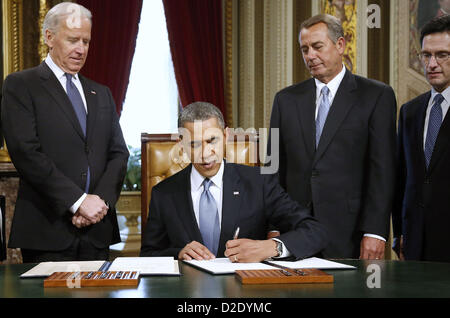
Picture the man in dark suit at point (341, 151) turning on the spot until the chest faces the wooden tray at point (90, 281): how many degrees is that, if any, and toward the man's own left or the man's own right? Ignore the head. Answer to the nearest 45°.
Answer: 0° — they already face it

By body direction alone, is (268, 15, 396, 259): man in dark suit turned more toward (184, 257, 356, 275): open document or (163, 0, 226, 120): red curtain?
the open document

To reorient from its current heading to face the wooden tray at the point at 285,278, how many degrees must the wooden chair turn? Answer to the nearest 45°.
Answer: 0° — it already faces it

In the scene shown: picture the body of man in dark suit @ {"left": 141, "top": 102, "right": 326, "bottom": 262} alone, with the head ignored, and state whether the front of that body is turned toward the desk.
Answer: yes

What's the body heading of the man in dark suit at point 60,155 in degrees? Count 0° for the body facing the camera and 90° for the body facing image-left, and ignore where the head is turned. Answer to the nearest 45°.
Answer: approximately 315°

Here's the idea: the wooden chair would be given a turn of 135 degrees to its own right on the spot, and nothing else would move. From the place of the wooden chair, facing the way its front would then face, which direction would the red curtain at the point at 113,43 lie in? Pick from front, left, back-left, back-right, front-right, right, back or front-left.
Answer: front-right

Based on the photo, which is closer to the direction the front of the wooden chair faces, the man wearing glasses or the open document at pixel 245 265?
the open document

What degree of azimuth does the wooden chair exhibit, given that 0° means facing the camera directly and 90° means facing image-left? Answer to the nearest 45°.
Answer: approximately 0°
